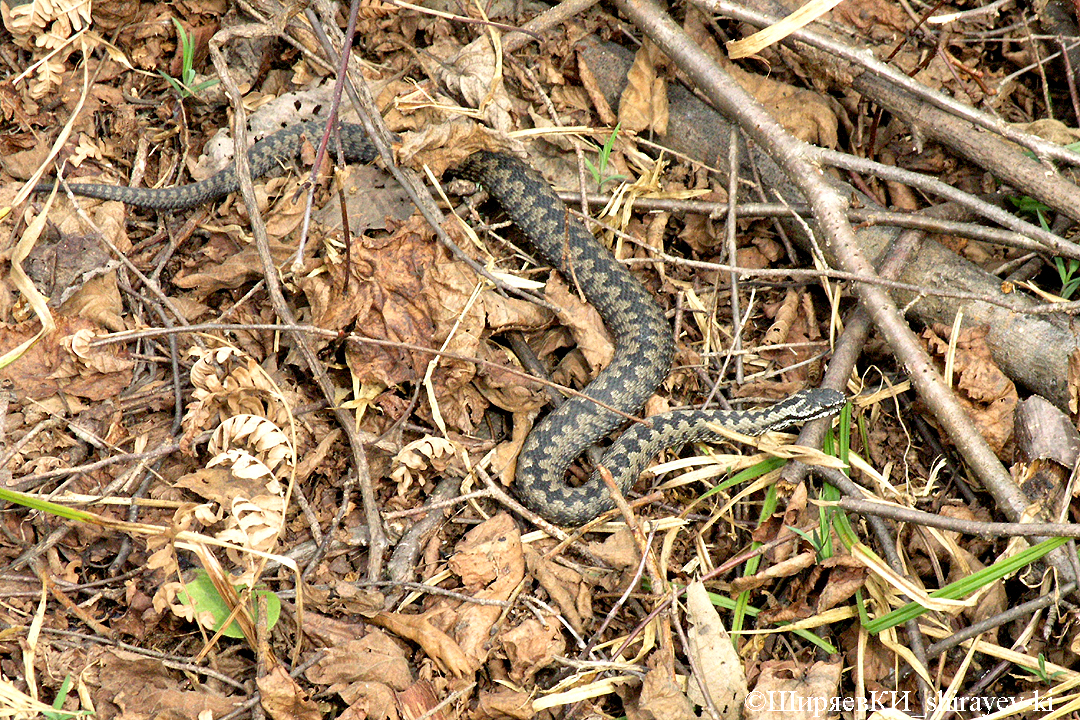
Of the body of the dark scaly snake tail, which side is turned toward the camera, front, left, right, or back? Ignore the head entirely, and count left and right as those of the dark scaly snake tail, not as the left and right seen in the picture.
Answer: right

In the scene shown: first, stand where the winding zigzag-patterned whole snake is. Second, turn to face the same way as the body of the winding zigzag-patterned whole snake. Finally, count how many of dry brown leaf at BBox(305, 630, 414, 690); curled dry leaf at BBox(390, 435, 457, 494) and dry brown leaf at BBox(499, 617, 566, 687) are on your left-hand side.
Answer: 0

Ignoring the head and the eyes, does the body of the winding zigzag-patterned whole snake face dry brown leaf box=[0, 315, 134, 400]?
no

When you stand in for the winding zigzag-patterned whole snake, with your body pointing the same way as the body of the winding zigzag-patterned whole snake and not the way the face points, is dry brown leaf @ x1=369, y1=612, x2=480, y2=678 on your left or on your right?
on your right

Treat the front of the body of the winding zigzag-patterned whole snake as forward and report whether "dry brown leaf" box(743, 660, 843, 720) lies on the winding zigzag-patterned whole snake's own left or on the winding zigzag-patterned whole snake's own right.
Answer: on the winding zigzag-patterned whole snake's own right

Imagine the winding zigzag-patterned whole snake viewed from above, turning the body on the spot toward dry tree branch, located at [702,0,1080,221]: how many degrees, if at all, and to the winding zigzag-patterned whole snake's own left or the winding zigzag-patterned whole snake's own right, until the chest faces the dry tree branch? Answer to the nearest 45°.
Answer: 0° — it already faces it

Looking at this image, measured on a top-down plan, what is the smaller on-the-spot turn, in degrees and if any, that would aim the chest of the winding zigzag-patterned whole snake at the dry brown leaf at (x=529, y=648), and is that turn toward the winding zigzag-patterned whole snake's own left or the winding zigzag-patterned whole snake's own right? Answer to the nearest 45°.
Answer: approximately 90° to the winding zigzag-patterned whole snake's own right

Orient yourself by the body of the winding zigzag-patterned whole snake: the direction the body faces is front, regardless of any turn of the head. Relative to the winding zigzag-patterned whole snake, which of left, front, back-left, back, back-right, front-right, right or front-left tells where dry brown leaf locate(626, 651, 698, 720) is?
right

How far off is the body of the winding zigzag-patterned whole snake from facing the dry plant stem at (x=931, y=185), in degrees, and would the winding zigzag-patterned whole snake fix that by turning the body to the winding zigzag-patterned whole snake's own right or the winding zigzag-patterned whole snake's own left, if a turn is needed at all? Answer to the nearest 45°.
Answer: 0° — it already faces it

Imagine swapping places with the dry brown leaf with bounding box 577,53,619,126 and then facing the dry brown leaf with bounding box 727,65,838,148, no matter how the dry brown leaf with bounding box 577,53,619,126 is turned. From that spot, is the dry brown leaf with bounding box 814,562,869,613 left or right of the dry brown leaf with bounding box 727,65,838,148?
right

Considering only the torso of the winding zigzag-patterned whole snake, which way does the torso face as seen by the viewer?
to the viewer's right
